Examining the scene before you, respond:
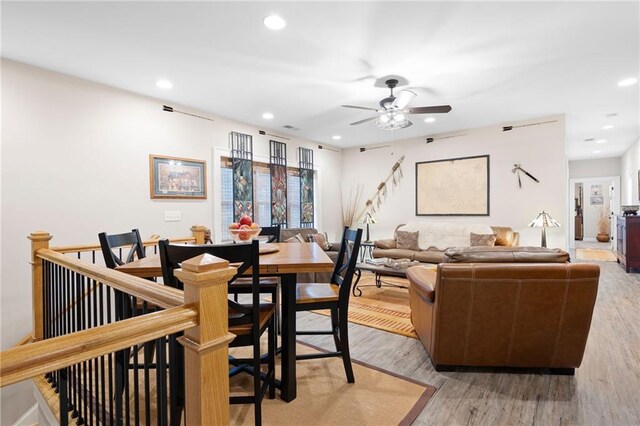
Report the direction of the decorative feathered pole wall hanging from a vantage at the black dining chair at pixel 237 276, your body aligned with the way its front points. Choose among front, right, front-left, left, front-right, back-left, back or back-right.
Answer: front-right

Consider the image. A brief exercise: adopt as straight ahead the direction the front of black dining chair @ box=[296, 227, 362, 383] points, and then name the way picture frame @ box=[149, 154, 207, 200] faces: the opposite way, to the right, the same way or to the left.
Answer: the opposite way

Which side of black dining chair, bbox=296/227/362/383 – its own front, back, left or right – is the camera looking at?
left

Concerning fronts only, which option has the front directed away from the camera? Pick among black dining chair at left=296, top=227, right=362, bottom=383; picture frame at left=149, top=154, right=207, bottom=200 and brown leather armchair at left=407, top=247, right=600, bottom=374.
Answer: the brown leather armchair

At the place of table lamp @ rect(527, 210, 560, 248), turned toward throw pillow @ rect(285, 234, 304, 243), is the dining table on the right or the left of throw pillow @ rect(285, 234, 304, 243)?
left

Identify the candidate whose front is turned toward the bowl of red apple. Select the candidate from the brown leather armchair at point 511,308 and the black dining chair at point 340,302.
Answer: the black dining chair

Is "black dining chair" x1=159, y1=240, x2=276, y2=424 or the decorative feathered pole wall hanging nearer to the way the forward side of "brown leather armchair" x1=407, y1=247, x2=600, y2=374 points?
the decorative feathered pole wall hanging

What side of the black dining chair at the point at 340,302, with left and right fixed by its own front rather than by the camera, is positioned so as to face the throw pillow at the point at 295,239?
right

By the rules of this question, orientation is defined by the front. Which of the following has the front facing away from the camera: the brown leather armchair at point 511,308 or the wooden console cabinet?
the brown leather armchair

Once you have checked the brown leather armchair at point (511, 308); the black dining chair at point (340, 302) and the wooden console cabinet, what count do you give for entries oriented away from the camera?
1

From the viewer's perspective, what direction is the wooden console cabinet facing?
to the viewer's left

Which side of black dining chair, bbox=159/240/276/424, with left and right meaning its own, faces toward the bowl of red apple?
front

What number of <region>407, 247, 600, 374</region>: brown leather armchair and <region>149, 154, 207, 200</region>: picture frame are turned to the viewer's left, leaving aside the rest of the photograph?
0

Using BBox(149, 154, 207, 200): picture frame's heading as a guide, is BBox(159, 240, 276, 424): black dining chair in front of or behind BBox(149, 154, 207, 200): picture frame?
in front

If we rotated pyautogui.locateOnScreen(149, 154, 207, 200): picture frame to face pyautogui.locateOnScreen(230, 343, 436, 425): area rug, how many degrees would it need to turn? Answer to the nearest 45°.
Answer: approximately 45° to its right

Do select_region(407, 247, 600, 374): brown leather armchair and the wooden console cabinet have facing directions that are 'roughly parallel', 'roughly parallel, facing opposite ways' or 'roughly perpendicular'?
roughly perpendicular

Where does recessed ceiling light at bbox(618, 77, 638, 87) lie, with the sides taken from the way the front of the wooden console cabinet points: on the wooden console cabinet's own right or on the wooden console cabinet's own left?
on the wooden console cabinet's own left

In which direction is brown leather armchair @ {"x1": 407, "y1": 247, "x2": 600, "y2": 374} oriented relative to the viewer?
away from the camera

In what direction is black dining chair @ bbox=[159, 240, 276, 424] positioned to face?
away from the camera

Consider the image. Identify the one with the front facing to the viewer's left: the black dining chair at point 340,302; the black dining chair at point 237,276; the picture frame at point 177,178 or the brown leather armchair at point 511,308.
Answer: the black dining chair at point 340,302
